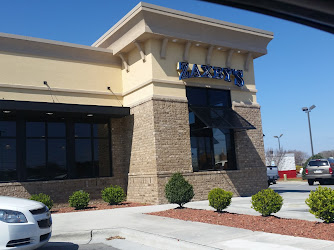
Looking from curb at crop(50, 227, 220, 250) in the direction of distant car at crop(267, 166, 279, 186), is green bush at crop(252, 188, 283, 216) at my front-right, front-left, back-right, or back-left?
front-right

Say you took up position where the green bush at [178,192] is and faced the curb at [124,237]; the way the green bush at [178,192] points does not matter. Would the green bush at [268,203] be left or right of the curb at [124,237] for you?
left

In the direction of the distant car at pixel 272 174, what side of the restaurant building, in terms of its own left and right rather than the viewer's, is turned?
left

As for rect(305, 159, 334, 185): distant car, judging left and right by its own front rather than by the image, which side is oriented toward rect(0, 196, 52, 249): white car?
back

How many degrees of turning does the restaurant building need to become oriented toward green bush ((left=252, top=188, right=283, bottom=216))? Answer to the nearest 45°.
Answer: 0° — it already faces it

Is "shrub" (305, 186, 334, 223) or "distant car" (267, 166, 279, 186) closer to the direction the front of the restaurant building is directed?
the shrub

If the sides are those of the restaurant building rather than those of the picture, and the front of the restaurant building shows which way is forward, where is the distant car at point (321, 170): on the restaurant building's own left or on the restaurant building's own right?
on the restaurant building's own left

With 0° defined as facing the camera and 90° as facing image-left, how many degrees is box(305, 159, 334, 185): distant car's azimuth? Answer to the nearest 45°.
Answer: approximately 180°

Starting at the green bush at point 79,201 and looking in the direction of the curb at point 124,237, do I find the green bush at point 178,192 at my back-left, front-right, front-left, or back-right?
front-left

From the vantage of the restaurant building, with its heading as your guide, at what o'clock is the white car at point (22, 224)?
The white car is roughly at 2 o'clock from the restaurant building.

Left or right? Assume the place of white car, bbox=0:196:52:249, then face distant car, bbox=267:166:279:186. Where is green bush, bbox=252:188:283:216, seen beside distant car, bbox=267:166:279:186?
right

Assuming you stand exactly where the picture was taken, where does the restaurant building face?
facing the viewer and to the right of the viewer
